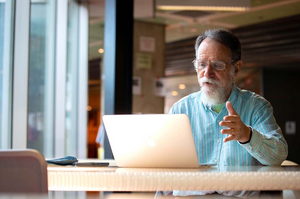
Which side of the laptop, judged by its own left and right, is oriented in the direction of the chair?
back

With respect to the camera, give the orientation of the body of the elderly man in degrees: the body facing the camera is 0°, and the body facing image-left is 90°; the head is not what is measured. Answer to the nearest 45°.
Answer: approximately 45°

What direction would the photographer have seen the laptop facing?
facing away from the viewer and to the right of the viewer

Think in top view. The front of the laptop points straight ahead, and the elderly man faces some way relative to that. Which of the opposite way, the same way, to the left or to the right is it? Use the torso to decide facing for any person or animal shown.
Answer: the opposite way

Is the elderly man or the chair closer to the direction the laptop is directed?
the elderly man
